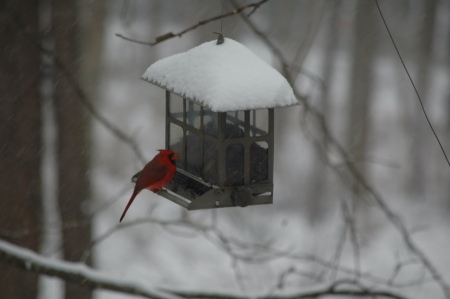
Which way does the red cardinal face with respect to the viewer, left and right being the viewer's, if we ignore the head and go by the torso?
facing to the right of the viewer

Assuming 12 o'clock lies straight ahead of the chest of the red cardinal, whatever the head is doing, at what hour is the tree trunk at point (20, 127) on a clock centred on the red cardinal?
The tree trunk is roughly at 8 o'clock from the red cardinal.

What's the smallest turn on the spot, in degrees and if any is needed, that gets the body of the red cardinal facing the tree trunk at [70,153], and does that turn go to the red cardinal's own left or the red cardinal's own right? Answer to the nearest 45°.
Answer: approximately 90° to the red cardinal's own left

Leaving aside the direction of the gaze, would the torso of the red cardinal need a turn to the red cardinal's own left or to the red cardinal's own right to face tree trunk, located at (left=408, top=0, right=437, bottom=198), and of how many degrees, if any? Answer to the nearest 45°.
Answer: approximately 45° to the red cardinal's own left

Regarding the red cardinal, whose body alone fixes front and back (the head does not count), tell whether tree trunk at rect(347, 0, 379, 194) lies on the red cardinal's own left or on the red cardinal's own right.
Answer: on the red cardinal's own left
